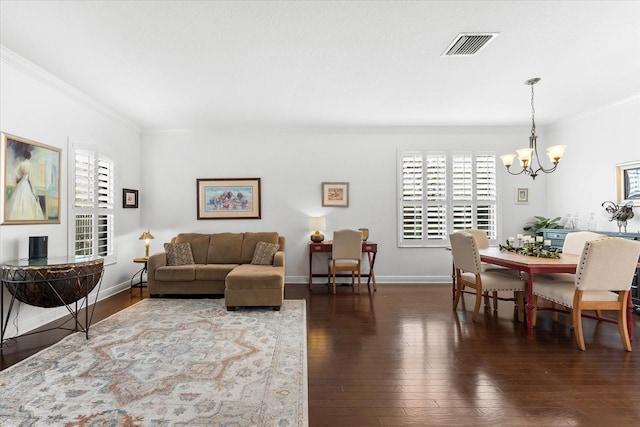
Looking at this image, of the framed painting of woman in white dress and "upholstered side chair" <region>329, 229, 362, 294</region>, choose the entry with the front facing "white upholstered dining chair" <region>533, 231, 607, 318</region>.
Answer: the framed painting of woman in white dress

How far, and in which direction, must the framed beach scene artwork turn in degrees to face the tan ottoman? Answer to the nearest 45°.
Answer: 0° — it already faces it

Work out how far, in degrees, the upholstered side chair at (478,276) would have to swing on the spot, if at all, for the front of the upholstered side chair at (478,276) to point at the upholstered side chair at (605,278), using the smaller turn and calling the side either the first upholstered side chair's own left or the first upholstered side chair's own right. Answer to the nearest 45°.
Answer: approximately 45° to the first upholstered side chair's own right

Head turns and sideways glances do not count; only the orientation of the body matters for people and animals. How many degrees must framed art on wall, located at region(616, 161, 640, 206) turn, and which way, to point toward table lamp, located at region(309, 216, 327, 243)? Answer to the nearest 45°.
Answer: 0° — it already faces it

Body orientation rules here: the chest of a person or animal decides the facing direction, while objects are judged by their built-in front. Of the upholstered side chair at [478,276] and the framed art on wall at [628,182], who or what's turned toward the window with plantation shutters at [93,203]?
the framed art on wall

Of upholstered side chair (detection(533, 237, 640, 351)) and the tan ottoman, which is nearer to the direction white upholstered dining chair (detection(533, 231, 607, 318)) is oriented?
the tan ottoman

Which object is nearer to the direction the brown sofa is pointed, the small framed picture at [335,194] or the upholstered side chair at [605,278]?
the upholstered side chair
